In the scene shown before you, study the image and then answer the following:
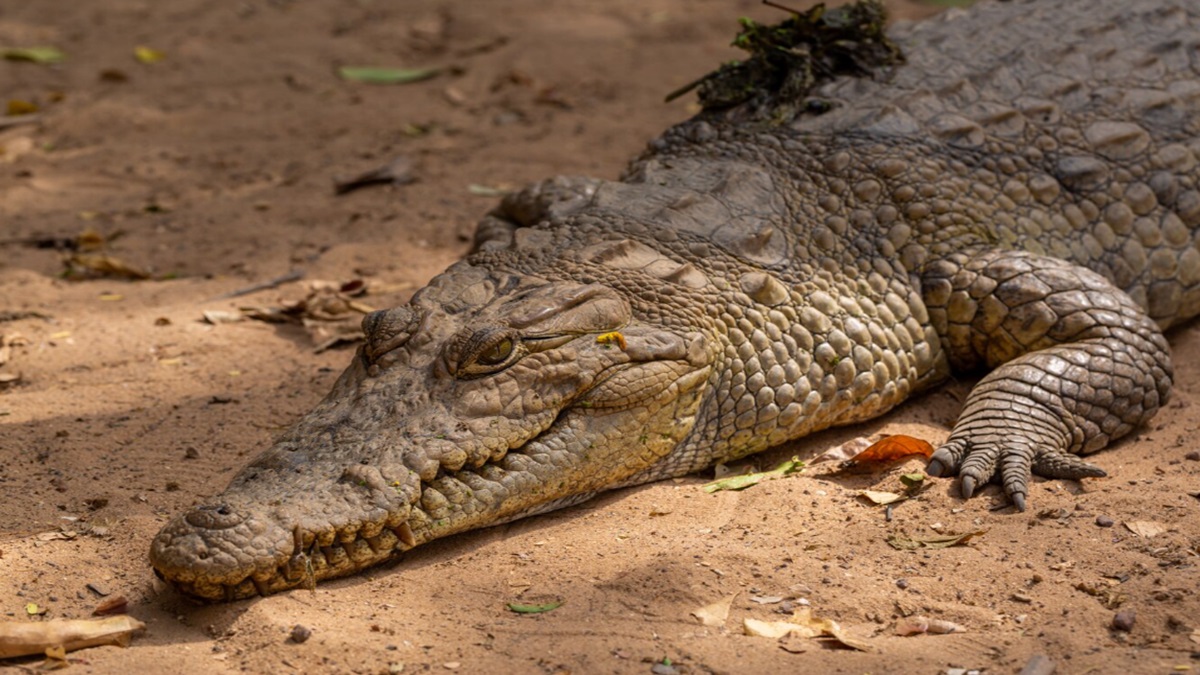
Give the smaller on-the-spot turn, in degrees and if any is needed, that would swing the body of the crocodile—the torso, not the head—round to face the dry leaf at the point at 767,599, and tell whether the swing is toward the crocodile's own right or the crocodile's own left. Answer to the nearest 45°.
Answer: approximately 45° to the crocodile's own left

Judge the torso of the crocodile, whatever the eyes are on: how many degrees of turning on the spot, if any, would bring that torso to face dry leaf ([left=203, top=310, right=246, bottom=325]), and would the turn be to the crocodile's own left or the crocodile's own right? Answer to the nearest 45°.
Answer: approximately 45° to the crocodile's own right

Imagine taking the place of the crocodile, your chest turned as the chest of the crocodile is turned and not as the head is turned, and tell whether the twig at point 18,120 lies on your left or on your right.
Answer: on your right

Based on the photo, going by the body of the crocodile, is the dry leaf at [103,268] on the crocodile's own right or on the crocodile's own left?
on the crocodile's own right

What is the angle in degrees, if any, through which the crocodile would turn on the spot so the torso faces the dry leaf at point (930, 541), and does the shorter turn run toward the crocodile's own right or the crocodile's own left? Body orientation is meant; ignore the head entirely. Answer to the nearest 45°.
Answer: approximately 45° to the crocodile's own left

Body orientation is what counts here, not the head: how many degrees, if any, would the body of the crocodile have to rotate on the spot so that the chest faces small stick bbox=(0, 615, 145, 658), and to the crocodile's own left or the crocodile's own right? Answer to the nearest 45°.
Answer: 0° — it already faces it

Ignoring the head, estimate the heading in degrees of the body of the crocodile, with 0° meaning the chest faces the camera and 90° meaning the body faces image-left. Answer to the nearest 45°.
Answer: approximately 45°

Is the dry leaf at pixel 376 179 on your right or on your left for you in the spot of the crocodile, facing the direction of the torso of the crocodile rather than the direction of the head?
on your right

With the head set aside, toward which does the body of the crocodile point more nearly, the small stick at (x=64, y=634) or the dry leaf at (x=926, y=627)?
the small stick
